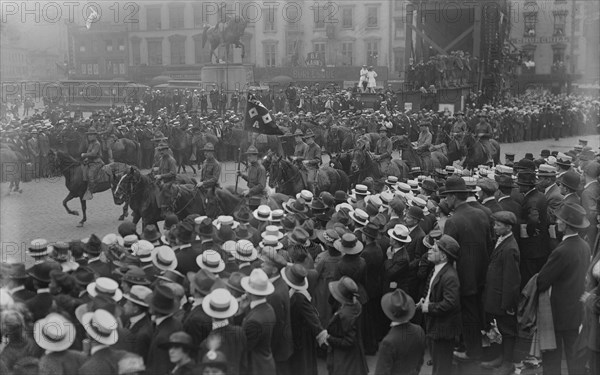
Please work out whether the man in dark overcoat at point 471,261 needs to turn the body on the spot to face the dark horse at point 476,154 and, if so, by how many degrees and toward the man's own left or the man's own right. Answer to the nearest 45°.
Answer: approximately 45° to the man's own right

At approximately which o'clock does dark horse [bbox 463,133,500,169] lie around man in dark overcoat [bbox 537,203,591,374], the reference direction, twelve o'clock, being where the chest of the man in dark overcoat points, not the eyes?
The dark horse is roughly at 1 o'clock from the man in dark overcoat.

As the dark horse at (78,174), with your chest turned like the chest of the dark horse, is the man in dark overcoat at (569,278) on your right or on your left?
on your left

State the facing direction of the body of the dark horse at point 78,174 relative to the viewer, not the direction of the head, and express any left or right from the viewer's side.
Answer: facing to the left of the viewer

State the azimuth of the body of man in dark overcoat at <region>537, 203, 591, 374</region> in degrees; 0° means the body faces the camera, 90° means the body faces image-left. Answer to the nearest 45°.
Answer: approximately 135°

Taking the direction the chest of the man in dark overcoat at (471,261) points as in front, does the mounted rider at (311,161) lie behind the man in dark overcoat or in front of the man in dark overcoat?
in front

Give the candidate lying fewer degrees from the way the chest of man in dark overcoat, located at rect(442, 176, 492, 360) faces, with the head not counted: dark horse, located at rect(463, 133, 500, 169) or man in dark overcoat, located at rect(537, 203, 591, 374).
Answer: the dark horse

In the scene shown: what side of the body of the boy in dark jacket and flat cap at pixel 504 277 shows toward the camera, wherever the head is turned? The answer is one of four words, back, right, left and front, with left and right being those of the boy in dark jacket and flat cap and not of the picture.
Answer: left

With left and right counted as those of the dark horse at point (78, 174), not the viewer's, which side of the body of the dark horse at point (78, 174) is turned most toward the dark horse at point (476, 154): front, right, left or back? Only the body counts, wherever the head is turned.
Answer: back
